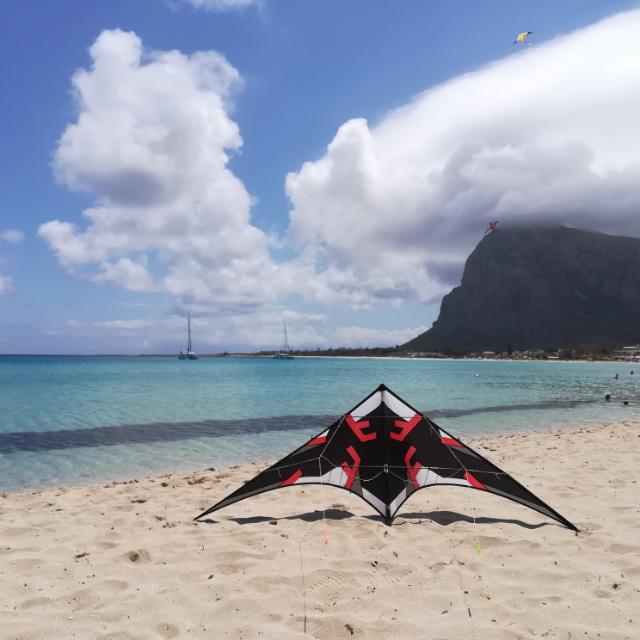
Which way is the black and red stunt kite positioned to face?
toward the camera
